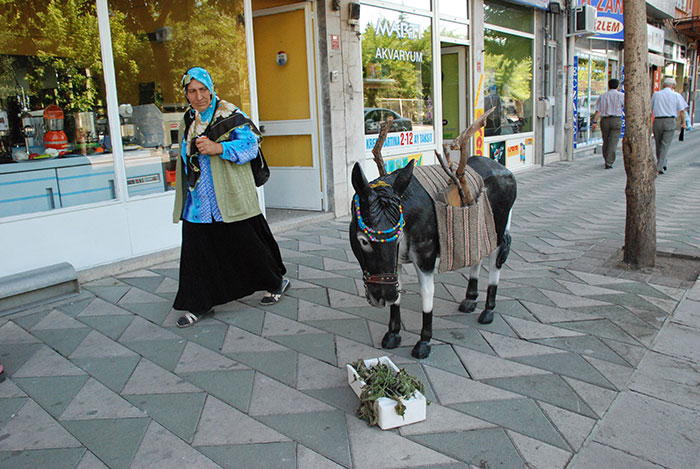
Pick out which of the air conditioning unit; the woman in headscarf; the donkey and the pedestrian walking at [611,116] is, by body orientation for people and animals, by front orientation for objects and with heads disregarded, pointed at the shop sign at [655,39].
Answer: the pedestrian walking

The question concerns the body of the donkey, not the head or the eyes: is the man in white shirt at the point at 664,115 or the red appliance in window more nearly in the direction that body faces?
the red appliance in window

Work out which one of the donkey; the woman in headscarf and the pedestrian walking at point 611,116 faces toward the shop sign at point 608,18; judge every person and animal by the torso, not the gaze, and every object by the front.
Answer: the pedestrian walking

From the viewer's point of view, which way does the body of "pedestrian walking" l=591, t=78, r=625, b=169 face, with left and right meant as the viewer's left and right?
facing away from the viewer

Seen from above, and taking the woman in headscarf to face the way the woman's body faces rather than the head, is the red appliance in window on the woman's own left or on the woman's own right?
on the woman's own right

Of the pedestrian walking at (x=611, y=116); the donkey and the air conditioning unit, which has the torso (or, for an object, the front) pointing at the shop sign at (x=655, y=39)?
the pedestrian walking

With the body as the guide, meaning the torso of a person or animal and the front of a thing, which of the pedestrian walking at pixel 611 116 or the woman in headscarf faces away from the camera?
the pedestrian walking

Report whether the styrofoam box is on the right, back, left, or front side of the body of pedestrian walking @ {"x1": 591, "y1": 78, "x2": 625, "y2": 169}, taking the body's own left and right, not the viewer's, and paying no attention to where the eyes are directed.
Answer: back

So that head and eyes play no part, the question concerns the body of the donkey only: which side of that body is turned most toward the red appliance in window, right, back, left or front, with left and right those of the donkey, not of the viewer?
right

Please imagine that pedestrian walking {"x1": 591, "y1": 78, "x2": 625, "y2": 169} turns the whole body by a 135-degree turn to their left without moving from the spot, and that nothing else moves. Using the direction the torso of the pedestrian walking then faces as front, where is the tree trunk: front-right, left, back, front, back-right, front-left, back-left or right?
front-left

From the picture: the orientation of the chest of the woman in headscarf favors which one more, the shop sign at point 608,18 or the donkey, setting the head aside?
the donkey

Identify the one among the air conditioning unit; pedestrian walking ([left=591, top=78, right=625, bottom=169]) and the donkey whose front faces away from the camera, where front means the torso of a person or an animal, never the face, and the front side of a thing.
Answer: the pedestrian walking

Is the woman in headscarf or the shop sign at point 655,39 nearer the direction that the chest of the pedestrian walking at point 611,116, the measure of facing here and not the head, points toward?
the shop sign

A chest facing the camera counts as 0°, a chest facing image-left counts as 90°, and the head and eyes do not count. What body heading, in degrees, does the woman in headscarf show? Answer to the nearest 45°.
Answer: approximately 45°

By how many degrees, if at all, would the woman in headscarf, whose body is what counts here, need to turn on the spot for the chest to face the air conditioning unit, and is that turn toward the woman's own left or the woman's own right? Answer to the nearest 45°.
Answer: approximately 180°

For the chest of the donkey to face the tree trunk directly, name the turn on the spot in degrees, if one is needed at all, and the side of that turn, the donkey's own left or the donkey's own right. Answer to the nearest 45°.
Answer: approximately 180°
